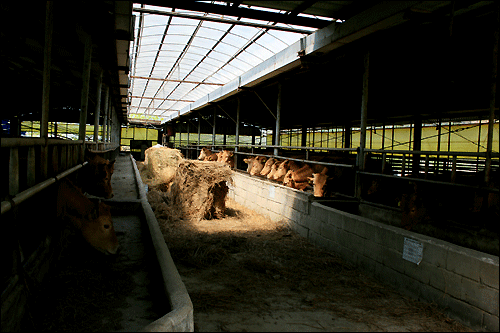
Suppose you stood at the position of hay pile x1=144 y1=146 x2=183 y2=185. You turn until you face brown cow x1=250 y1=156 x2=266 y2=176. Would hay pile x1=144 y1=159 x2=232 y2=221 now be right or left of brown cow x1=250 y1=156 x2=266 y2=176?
right

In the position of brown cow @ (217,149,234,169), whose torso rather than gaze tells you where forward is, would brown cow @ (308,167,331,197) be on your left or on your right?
on your left

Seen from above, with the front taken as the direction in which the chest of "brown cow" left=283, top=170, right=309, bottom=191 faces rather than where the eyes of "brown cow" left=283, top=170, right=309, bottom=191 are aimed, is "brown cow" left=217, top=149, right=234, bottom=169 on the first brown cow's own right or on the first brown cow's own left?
on the first brown cow's own right

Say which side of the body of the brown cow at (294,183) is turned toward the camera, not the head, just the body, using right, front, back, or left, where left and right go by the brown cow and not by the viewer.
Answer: left

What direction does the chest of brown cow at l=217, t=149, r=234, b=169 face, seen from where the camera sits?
to the viewer's left

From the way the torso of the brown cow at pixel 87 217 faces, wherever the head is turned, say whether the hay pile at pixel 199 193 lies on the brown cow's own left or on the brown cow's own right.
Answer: on the brown cow's own left

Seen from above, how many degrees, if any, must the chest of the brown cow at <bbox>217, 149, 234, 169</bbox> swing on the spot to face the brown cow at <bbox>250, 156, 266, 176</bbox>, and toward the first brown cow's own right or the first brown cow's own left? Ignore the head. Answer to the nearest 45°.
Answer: approximately 90° to the first brown cow's own left

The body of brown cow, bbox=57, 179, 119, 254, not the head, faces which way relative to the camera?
to the viewer's right

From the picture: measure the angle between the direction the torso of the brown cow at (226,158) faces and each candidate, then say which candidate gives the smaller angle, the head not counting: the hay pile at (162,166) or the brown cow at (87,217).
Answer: the hay pile
